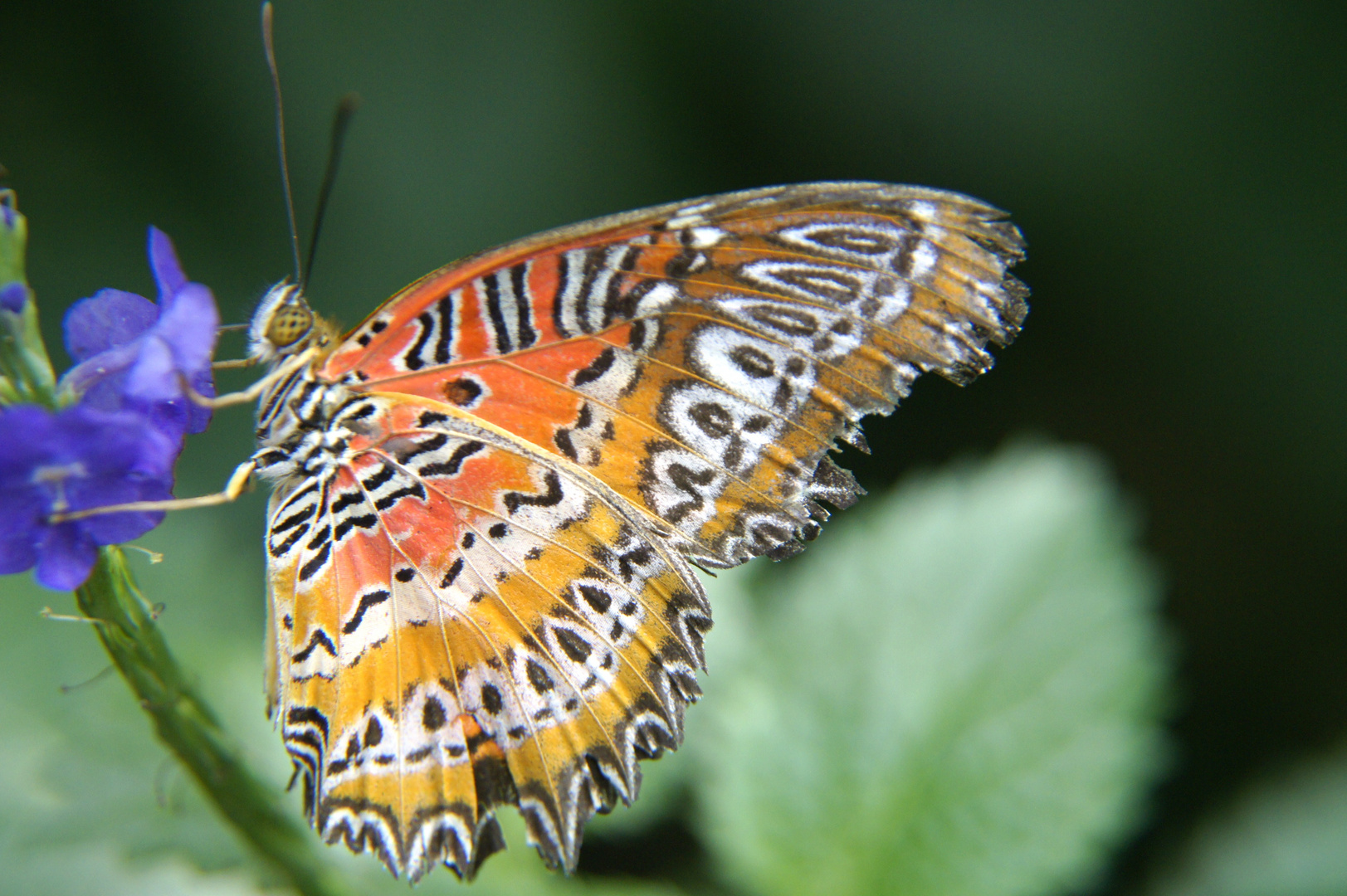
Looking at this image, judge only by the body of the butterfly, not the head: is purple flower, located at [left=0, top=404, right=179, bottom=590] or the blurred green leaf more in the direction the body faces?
the purple flower

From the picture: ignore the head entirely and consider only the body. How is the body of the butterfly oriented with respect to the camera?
to the viewer's left

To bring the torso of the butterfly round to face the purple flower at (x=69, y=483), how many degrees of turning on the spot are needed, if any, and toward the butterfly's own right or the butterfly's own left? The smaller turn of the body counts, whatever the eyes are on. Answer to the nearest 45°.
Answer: approximately 45° to the butterfly's own left

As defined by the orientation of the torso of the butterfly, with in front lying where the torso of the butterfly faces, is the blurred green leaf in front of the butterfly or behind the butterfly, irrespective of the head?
behind
